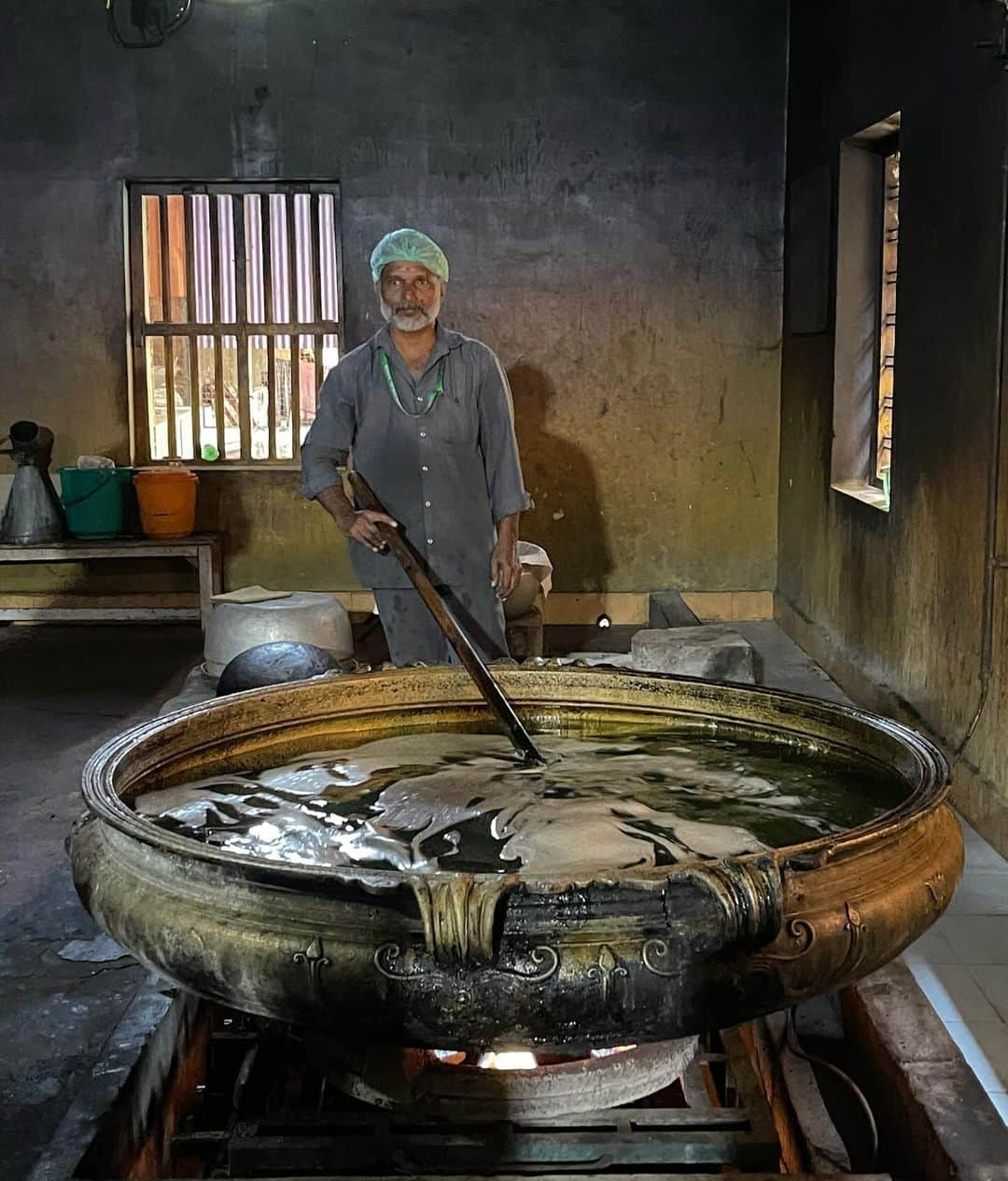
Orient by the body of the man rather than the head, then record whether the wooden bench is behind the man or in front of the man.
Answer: behind

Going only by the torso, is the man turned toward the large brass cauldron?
yes

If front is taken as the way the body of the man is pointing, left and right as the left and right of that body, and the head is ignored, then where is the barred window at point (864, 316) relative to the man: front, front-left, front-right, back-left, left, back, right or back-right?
back-left

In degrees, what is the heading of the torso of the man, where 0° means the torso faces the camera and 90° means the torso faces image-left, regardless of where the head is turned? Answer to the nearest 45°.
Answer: approximately 0°

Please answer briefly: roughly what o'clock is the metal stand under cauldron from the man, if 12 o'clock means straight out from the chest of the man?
The metal stand under cauldron is roughly at 12 o'clock from the man.

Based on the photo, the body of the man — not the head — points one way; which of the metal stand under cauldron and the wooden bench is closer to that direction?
the metal stand under cauldron

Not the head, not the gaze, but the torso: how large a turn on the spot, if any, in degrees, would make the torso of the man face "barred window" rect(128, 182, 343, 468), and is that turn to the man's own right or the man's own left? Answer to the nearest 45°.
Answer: approximately 180°
